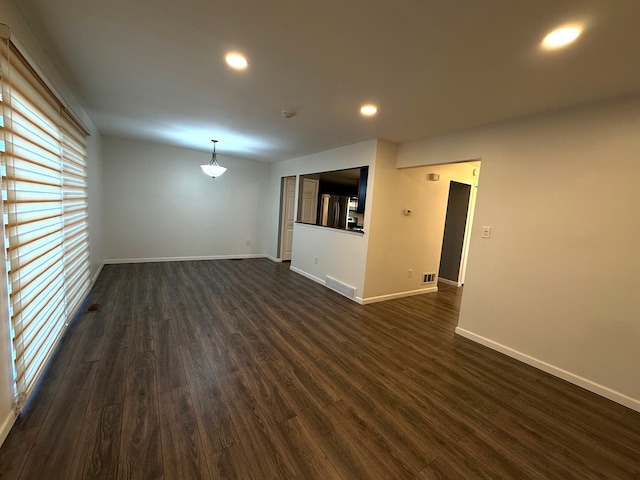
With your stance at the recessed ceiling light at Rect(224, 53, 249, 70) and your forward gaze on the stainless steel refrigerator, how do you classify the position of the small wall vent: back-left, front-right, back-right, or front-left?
front-right

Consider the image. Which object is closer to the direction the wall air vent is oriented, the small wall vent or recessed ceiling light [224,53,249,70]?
the recessed ceiling light

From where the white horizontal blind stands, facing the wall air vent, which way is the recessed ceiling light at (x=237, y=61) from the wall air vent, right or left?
right

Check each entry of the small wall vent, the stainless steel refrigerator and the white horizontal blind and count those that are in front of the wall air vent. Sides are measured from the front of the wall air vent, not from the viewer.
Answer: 1

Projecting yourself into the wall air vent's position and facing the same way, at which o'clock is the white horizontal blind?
The white horizontal blind is roughly at 12 o'clock from the wall air vent.

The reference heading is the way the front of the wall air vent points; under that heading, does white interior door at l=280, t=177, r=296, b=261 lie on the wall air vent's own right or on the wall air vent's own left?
on the wall air vent's own right

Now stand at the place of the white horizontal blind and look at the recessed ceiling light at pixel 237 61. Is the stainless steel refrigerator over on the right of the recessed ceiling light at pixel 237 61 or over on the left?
left

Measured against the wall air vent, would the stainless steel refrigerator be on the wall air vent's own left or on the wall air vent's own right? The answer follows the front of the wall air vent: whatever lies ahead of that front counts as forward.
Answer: on the wall air vent's own right

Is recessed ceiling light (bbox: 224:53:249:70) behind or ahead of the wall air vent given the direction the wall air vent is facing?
ahead

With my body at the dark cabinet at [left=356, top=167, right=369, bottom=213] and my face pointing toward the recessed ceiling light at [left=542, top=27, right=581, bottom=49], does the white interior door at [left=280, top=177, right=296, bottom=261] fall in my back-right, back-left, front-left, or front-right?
back-right

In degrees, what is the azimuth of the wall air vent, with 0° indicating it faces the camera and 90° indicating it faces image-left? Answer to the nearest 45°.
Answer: approximately 45°

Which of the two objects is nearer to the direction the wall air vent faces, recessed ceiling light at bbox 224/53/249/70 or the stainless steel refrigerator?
the recessed ceiling light
